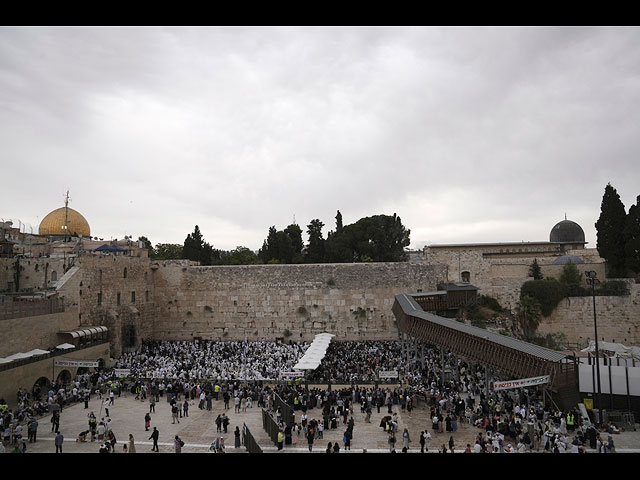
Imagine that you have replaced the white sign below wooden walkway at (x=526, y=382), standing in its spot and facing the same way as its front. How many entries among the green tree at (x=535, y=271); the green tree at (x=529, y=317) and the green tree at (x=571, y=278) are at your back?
3

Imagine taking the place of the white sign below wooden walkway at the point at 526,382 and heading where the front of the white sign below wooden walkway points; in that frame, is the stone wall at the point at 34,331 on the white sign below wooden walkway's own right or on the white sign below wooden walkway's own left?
on the white sign below wooden walkway's own right

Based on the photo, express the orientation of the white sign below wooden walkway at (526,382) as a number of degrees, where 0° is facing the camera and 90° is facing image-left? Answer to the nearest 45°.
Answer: approximately 0°

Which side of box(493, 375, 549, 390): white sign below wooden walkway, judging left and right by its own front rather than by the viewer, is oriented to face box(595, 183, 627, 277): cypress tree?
back

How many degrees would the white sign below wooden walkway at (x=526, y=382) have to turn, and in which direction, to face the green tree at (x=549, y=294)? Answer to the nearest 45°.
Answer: approximately 180°

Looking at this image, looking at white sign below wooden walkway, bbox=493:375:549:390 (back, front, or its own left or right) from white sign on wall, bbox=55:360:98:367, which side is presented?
right

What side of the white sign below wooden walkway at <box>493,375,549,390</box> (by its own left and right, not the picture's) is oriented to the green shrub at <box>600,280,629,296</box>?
back

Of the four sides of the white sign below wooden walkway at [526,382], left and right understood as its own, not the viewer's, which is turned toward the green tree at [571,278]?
back

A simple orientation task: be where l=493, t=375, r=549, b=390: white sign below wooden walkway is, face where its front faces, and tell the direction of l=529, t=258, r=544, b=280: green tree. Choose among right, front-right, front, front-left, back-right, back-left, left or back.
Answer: back

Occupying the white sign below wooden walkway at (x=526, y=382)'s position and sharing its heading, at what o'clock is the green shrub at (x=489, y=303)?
The green shrub is roughly at 6 o'clock from the white sign below wooden walkway.
